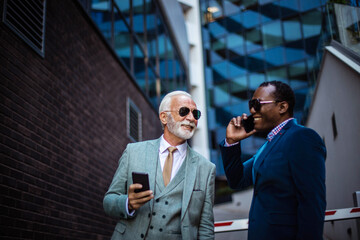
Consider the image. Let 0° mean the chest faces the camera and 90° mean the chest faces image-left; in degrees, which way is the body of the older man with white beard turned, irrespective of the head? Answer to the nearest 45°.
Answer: approximately 0°

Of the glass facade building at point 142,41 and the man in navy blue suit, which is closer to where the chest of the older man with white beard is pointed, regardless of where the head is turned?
the man in navy blue suit

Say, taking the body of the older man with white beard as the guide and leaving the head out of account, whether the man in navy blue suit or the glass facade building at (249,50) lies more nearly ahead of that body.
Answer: the man in navy blue suit

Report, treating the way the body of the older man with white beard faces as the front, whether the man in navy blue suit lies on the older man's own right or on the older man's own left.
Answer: on the older man's own left

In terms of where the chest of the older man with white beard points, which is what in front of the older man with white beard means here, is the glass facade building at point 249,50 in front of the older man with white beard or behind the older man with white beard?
behind

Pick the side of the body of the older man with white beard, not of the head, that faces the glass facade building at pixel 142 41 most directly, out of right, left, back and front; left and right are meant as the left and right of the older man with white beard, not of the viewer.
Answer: back
